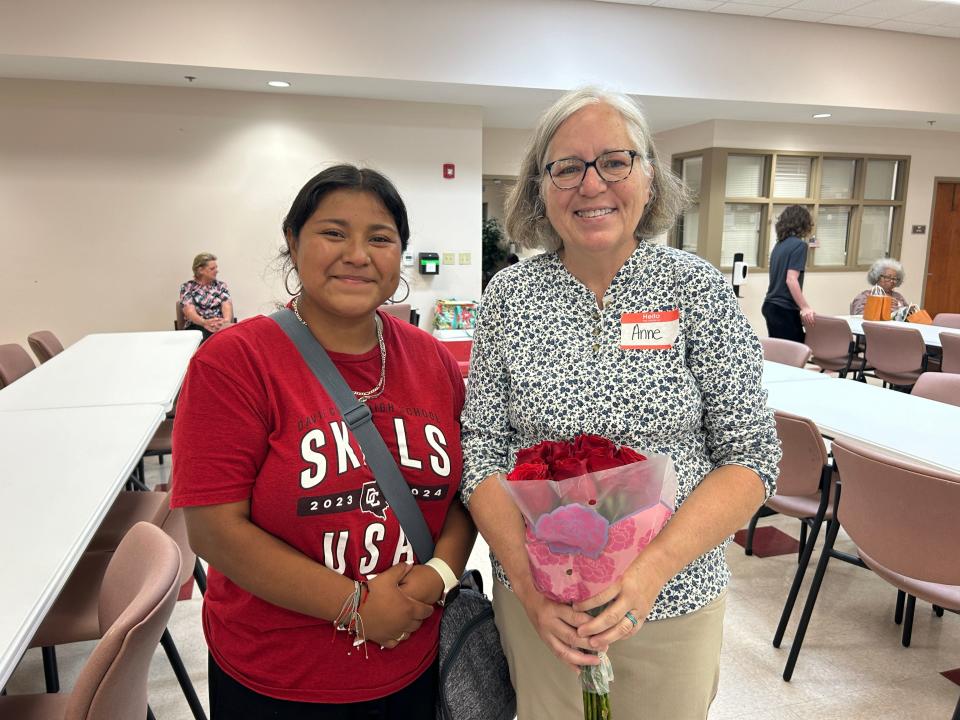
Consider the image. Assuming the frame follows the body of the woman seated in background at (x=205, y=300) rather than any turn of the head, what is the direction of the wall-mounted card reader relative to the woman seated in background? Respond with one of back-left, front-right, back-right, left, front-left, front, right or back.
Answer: front-left

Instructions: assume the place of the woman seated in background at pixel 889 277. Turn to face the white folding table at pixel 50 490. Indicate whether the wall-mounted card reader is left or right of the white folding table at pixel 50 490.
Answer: right

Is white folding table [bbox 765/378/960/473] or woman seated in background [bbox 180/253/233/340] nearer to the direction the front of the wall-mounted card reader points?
the white folding table

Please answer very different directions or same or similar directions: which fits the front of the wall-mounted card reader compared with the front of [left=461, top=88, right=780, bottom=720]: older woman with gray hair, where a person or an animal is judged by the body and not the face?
same or similar directions

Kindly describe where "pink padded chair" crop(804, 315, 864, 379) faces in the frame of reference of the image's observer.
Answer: facing away from the viewer and to the right of the viewer

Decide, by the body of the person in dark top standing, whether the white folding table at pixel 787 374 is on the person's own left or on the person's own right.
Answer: on the person's own right

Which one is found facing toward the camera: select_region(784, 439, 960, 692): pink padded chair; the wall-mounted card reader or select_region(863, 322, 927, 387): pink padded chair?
the wall-mounted card reader

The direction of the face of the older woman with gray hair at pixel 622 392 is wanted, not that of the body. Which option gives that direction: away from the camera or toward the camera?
toward the camera

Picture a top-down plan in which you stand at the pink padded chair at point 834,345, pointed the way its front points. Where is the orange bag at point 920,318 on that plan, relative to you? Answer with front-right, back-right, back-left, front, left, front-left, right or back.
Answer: front

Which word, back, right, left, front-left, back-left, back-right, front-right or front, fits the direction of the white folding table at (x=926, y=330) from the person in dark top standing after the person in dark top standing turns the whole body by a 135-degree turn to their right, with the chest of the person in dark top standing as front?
left

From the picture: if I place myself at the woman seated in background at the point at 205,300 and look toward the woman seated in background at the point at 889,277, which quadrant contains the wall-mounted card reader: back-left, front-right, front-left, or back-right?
front-left

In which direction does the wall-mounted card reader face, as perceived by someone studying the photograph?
facing the viewer

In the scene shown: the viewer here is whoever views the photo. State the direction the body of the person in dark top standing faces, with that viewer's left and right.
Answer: facing away from the viewer and to the right of the viewer

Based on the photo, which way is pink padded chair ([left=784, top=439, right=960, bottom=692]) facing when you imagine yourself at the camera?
facing away from the viewer and to the right of the viewer

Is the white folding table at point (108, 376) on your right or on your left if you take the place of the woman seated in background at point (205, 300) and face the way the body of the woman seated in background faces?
on your right

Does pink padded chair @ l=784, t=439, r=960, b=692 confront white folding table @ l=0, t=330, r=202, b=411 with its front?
no
